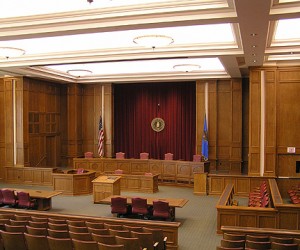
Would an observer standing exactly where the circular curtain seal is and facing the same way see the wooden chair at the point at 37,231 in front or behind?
in front

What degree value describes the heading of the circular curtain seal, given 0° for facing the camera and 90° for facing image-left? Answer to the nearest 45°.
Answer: approximately 0°

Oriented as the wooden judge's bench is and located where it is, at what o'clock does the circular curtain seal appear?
The circular curtain seal is roughly at 6 o'clock from the wooden judge's bench.

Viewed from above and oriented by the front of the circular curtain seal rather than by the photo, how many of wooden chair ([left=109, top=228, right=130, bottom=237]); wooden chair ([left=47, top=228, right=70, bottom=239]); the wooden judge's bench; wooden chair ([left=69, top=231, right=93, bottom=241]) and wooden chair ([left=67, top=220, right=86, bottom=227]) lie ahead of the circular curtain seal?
5

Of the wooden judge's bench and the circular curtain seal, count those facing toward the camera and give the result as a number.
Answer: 2

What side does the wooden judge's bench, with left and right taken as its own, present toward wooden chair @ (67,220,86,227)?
front

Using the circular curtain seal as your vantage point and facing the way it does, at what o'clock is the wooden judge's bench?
The wooden judge's bench is roughly at 12 o'clock from the circular curtain seal.

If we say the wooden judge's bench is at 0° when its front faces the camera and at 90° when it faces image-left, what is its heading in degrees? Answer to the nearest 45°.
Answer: approximately 0°

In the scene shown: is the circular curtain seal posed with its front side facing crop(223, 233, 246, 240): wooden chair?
yes

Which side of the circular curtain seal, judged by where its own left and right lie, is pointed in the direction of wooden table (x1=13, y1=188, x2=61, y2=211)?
front
